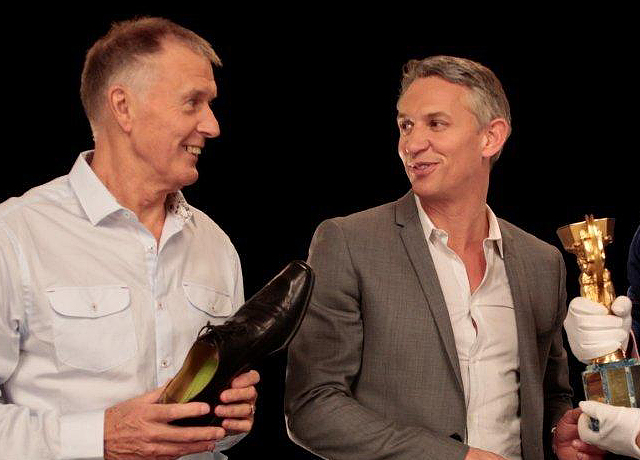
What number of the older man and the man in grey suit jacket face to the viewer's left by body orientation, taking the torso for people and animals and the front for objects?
0

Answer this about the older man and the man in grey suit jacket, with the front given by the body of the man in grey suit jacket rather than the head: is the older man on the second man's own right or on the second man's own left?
on the second man's own right

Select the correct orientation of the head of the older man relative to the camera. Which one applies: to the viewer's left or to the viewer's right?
to the viewer's right

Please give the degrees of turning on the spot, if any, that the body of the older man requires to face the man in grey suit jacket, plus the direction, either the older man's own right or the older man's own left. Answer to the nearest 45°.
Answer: approximately 45° to the older man's own left

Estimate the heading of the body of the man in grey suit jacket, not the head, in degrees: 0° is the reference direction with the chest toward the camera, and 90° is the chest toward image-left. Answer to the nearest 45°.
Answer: approximately 315°

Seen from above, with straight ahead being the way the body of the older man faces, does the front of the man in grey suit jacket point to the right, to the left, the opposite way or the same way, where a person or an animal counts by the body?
the same way

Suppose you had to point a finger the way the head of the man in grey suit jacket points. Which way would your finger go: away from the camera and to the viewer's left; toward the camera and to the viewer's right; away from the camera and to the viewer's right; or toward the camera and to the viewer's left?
toward the camera and to the viewer's left
